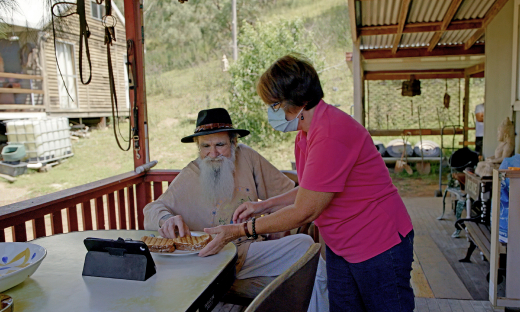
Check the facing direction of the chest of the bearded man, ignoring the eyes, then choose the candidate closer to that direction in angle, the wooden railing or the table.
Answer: the table

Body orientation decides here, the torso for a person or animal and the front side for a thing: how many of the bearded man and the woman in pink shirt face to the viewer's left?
1

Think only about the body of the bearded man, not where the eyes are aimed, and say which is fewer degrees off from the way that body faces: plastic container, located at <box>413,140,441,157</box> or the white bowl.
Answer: the white bowl

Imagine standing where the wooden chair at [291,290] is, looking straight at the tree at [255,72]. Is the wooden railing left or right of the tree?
left

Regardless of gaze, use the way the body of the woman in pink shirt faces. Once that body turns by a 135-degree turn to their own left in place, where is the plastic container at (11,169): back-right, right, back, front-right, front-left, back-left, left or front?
back

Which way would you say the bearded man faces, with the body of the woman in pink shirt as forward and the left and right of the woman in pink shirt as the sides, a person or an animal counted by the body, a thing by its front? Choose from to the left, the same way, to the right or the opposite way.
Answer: to the left

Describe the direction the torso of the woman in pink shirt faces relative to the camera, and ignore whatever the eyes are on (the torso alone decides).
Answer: to the viewer's left

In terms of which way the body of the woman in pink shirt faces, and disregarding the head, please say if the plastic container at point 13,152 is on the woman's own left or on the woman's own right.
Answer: on the woman's own right

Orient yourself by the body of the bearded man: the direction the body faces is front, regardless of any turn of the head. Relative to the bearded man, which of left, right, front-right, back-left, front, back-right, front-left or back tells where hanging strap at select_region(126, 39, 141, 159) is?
back-right

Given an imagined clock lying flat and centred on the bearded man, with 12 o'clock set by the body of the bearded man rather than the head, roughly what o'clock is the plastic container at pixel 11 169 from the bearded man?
The plastic container is roughly at 5 o'clock from the bearded man.

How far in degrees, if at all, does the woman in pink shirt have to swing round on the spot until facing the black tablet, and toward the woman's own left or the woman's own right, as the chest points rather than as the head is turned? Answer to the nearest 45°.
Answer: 0° — they already face it

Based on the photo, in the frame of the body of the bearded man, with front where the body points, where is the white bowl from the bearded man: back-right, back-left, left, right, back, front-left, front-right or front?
front-right

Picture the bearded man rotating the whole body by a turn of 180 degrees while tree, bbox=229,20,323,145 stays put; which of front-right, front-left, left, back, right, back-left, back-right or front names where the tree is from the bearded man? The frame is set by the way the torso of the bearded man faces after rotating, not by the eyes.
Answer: front

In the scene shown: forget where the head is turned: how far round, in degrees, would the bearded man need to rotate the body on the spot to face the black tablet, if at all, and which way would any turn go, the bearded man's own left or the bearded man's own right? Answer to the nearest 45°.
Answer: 0° — they already face it

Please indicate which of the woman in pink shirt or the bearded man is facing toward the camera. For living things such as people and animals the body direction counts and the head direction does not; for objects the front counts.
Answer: the bearded man

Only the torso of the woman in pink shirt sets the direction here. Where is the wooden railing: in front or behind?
in front

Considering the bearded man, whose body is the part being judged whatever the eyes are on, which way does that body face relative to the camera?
toward the camera
